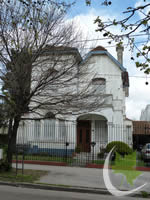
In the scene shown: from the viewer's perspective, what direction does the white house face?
toward the camera

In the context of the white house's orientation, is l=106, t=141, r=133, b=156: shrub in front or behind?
in front

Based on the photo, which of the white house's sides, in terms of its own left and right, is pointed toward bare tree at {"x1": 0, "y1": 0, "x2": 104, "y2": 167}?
front
